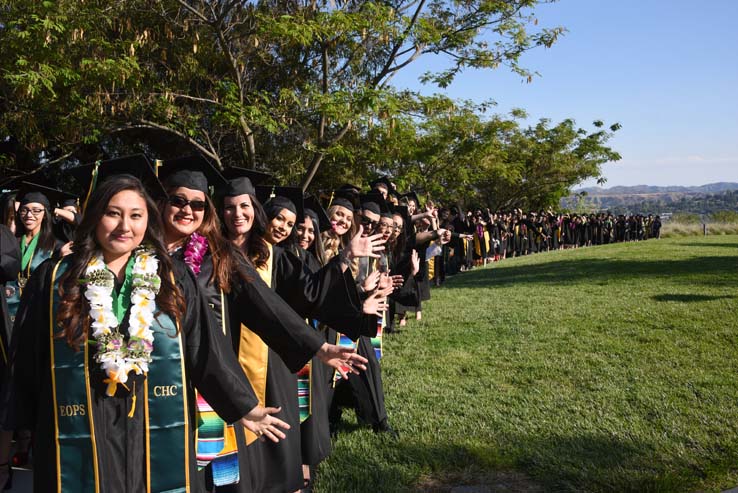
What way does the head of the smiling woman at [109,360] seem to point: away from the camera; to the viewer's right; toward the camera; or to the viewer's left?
toward the camera

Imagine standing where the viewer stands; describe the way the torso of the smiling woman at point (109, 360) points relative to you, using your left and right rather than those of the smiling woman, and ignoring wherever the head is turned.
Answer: facing the viewer
